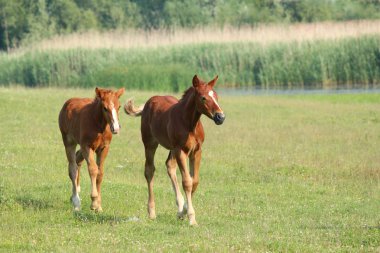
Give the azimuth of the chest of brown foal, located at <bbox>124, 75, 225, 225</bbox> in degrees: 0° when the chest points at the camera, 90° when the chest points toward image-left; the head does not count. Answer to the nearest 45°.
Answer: approximately 315°

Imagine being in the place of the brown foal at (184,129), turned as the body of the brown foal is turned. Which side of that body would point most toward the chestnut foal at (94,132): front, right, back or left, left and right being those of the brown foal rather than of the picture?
back
